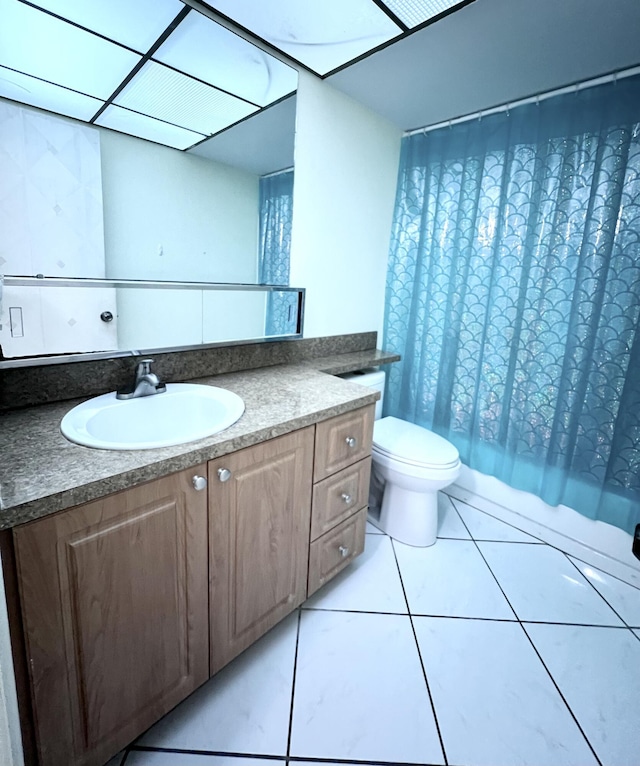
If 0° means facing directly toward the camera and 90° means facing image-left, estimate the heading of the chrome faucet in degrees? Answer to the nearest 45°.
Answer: approximately 315°

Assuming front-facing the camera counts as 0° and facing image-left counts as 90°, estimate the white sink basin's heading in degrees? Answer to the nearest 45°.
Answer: approximately 315°

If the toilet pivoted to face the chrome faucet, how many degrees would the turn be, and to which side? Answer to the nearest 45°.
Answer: approximately 90° to its right

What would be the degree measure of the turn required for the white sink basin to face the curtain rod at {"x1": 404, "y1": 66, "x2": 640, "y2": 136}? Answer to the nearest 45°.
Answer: approximately 45° to its left

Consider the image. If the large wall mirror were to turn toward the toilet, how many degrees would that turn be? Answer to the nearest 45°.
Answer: approximately 45° to its left

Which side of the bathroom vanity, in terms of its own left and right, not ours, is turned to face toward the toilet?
left

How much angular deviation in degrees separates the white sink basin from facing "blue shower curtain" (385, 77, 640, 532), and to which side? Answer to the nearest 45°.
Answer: approximately 45° to its left

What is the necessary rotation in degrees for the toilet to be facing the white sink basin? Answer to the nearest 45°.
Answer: approximately 90° to its right
